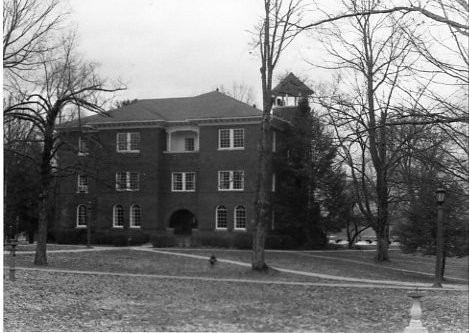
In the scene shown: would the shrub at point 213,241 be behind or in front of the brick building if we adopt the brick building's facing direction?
in front

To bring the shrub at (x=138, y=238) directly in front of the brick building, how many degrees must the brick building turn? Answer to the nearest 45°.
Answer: approximately 45° to its right

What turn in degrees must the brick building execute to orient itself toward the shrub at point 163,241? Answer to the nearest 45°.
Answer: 0° — it already faces it

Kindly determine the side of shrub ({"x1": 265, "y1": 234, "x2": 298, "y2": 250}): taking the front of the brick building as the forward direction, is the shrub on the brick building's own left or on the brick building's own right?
on the brick building's own left

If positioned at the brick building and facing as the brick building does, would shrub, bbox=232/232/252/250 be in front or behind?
in front

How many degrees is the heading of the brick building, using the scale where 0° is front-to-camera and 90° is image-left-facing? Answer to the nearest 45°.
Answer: approximately 0°

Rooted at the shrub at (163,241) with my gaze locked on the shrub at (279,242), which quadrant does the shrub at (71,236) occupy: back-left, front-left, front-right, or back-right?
back-left

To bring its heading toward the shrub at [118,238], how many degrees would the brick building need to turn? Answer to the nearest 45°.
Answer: approximately 45° to its right
